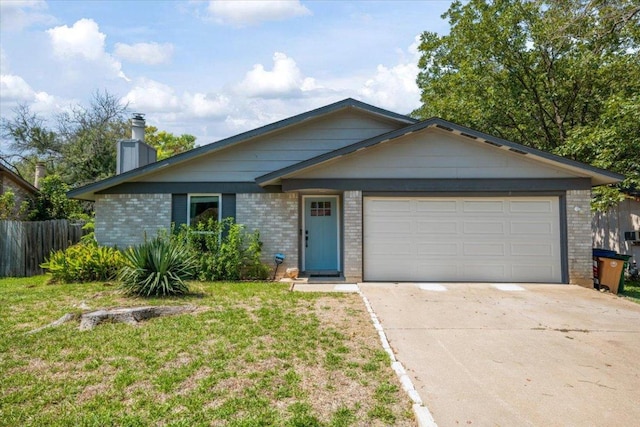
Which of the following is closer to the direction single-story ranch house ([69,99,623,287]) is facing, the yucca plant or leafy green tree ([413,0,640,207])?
the yucca plant

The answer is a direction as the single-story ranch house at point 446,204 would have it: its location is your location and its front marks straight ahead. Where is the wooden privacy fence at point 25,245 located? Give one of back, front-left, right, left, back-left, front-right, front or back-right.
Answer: right

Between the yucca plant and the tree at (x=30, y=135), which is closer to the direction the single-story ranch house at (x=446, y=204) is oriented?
the yucca plant

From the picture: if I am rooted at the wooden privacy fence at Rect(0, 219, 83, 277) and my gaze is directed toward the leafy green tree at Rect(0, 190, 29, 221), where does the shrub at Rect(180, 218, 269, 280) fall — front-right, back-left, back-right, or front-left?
back-right

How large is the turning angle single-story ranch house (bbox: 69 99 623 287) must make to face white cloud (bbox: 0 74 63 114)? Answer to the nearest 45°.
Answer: approximately 135° to its right

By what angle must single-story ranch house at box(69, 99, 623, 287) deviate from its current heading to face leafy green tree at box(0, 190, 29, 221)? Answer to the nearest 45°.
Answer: approximately 90° to its right

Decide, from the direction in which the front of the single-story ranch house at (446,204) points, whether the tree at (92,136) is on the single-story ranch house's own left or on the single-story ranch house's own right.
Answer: on the single-story ranch house's own right

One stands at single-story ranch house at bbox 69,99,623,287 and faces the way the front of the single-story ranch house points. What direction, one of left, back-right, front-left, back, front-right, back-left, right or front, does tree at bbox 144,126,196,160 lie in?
back-right

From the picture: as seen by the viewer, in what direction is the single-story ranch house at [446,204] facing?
toward the camera

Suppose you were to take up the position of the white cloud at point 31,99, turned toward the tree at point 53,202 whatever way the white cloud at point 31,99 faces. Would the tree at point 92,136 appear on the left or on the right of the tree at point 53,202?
left

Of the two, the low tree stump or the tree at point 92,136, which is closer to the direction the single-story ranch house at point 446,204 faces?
the low tree stump

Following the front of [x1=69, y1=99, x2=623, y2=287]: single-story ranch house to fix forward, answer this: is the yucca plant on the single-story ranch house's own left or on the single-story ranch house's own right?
on the single-story ranch house's own right

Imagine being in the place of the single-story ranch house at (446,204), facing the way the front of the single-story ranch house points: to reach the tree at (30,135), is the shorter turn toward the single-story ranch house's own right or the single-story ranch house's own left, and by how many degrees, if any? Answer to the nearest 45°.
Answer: approximately 135° to the single-story ranch house's own right

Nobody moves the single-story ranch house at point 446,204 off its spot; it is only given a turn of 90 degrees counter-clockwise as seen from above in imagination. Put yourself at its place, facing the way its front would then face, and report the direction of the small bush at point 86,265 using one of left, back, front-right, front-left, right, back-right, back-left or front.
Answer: back
